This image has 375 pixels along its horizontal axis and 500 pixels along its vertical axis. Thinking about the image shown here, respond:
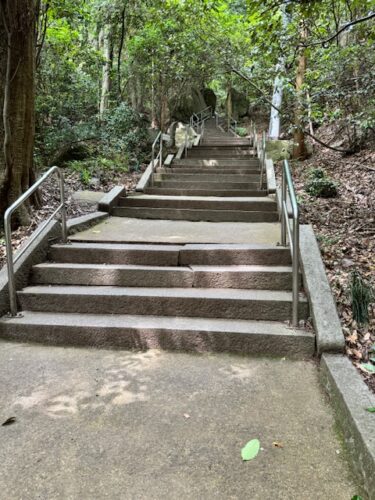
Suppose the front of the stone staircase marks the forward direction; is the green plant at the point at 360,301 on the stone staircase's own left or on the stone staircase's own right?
on the stone staircase's own left

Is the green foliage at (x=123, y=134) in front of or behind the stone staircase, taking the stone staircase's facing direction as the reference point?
behind

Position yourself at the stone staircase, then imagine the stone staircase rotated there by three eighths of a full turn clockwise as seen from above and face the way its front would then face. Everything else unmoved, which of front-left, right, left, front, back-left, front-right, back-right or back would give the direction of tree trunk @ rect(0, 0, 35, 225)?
front

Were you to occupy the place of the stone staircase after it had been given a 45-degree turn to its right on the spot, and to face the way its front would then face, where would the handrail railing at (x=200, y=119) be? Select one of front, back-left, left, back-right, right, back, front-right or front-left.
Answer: back-right

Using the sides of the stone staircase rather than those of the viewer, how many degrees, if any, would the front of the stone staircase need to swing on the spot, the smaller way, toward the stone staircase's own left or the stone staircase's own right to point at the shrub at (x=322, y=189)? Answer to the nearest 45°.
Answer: approximately 135° to the stone staircase's own left

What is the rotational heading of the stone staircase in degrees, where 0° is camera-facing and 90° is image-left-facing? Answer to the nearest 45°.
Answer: approximately 0°

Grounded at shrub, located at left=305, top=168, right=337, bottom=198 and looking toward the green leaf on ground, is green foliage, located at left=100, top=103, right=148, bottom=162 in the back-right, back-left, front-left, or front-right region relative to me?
back-right
